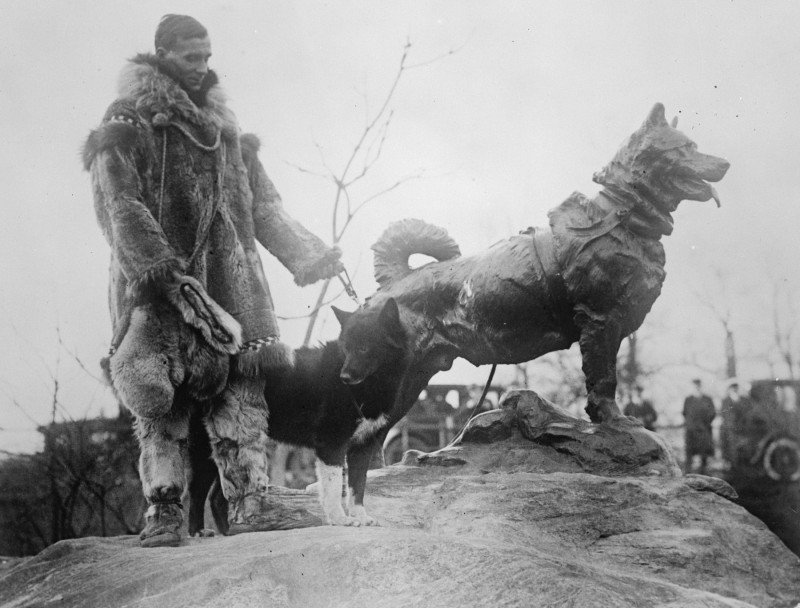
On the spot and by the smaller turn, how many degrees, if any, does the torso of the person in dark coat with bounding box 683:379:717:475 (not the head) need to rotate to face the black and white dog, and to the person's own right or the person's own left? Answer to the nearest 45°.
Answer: approximately 45° to the person's own right

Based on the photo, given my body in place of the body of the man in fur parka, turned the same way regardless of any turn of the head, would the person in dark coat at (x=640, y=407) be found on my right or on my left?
on my left

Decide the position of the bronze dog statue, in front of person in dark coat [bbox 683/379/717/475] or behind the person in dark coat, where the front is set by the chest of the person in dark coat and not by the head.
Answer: in front

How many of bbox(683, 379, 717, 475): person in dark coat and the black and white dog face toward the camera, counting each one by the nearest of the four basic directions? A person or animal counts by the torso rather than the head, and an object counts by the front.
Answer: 1

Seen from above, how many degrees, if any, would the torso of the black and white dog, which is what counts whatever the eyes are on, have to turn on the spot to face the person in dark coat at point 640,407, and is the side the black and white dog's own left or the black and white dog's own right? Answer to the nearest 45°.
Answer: approximately 45° to the black and white dog's own left

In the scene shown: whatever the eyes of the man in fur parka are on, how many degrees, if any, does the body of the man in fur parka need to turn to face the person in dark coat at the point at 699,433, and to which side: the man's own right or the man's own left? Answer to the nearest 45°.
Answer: approximately 90° to the man's own left

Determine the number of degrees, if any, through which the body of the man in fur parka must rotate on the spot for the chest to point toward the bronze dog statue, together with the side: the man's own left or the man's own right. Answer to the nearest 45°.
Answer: approximately 45° to the man's own left

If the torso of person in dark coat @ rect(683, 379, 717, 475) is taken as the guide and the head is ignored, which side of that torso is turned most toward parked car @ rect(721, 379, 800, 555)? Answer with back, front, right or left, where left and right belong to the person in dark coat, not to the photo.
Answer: left

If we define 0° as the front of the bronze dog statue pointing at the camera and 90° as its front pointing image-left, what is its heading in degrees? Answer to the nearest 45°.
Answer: approximately 270°
